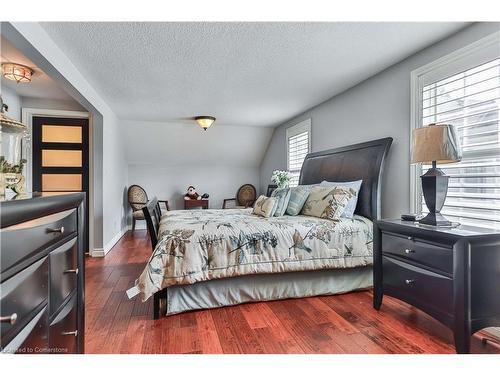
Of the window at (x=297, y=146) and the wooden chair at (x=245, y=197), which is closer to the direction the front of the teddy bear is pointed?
the window

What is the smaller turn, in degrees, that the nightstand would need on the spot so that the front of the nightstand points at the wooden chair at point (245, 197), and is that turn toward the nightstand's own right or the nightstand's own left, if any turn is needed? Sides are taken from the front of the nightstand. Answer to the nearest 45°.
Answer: approximately 90° to the nightstand's own right

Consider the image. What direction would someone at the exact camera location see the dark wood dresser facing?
facing the viewer and to the right of the viewer

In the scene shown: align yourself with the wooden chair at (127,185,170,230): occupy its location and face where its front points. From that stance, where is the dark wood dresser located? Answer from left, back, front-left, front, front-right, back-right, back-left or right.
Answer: front-right

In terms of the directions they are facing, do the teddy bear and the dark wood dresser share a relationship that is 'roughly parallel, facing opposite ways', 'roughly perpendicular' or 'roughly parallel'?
roughly perpendicular

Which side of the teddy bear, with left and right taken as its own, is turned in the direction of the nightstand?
front

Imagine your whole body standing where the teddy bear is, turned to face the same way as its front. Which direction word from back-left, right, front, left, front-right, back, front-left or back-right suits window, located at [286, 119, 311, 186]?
front-left

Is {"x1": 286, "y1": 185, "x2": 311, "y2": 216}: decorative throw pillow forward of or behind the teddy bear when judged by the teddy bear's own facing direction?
forward

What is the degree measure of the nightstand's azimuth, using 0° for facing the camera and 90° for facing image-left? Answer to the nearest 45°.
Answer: approximately 45°
